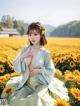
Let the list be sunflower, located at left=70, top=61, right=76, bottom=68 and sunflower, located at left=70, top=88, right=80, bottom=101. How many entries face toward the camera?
2

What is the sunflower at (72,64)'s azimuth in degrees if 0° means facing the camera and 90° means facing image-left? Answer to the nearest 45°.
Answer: approximately 0°

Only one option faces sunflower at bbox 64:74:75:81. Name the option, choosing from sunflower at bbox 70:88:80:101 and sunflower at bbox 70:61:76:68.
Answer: sunflower at bbox 70:61:76:68

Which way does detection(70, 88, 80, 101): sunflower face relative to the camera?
toward the camera

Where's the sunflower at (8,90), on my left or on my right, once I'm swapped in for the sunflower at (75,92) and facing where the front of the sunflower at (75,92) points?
on my right

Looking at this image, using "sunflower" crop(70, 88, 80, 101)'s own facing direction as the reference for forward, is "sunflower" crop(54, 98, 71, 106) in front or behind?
in front

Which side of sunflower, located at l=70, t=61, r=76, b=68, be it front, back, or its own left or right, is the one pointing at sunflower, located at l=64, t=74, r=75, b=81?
front

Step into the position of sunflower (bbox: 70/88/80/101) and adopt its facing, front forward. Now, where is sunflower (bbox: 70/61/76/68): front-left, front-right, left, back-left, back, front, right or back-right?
back

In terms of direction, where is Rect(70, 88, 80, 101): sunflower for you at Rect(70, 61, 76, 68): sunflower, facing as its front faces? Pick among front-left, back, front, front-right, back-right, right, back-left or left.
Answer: front

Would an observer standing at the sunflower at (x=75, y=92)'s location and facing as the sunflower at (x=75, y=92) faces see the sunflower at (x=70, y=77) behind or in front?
behind

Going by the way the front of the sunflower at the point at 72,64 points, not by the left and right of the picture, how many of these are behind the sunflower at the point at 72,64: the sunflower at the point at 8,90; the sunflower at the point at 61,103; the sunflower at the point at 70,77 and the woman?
0

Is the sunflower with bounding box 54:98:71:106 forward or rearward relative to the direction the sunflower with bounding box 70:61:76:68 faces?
forward

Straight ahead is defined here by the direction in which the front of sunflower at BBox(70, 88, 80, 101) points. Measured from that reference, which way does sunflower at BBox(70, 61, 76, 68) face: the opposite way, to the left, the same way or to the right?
the same way

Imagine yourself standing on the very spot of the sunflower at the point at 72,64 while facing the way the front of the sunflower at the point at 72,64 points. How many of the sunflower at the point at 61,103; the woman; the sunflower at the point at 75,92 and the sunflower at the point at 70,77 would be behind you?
0

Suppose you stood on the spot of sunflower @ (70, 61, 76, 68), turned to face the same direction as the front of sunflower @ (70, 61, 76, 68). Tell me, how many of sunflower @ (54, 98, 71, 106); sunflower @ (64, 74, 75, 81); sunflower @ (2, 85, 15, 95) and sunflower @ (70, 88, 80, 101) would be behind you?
0
